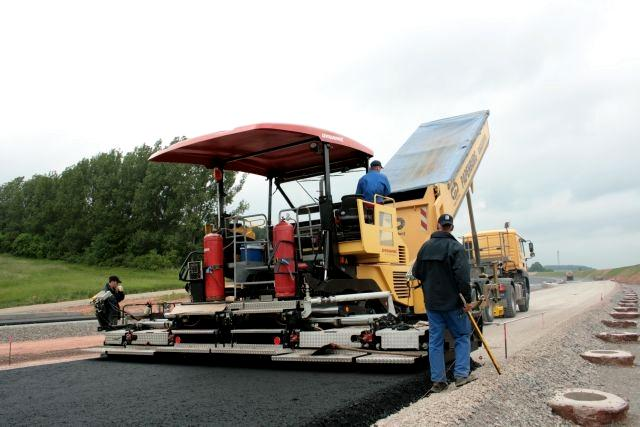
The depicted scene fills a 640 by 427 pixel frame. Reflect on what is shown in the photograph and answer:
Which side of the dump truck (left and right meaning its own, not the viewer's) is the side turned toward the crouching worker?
back

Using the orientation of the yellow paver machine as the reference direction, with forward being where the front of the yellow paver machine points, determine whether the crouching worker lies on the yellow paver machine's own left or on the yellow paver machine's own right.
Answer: on the yellow paver machine's own left

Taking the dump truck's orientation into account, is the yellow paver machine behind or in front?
behind

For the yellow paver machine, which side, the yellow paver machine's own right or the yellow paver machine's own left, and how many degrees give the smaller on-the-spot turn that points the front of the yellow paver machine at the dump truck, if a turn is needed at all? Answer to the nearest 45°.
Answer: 0° — it already faces it

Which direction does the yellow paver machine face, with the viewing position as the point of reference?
facing away from the viewer and to the right of the viewer

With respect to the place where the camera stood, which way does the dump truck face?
facing away from the viewer and to the right of the viewer

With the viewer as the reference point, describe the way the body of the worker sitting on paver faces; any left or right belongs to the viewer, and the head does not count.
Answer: facing away from the viewer and to the right of the viewer

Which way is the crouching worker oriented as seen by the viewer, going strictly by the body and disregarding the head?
to the viewer's right
